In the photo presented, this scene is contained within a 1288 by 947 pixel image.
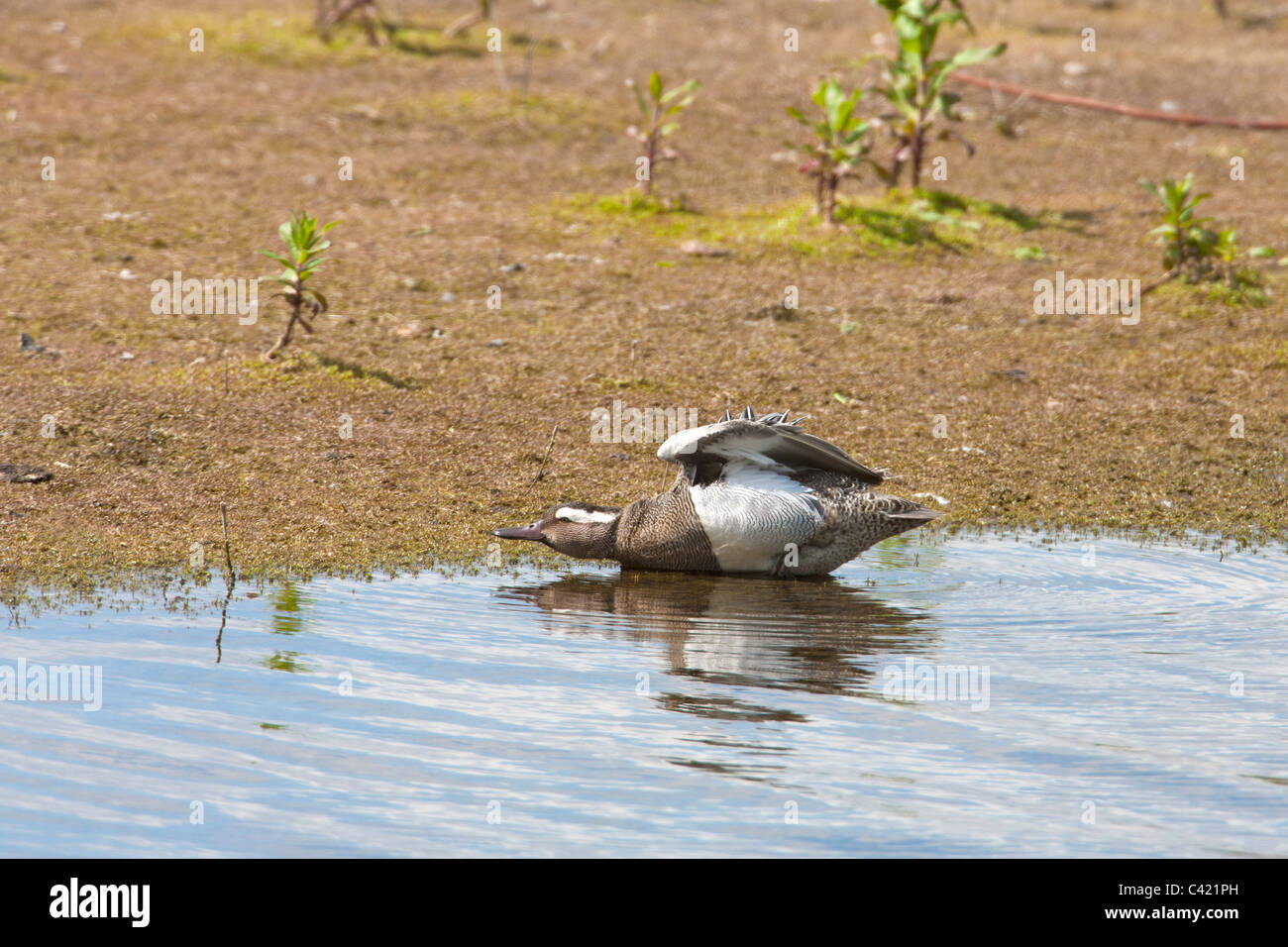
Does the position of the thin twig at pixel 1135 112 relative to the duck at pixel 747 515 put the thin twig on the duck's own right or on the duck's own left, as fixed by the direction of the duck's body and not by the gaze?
on the duck's own right

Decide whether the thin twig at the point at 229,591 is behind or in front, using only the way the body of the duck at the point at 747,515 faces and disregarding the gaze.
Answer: in front

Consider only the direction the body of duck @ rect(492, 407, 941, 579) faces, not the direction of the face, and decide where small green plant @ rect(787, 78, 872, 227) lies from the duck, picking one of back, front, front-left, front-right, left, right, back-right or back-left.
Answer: right

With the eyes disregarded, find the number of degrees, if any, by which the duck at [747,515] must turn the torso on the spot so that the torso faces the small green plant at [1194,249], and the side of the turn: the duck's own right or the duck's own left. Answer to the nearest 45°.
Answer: approximately 135° to the duck's own right

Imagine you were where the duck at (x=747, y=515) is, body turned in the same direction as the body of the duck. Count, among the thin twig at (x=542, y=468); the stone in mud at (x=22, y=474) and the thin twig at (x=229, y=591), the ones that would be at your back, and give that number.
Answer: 0

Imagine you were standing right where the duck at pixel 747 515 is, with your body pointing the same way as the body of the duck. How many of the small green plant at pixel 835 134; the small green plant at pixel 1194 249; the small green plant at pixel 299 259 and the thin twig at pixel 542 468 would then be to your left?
0

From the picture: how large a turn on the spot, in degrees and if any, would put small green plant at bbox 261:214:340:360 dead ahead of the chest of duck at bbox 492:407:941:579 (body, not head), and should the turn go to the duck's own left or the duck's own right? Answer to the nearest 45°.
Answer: approximately 45° to the duck's own right

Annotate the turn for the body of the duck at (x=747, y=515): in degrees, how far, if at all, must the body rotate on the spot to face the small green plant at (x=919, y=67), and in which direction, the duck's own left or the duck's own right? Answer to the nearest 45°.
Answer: approximately 90° to the duck's own right

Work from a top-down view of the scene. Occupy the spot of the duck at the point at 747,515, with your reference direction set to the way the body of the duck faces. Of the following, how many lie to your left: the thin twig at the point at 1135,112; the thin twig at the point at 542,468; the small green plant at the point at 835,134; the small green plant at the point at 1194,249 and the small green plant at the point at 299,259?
0

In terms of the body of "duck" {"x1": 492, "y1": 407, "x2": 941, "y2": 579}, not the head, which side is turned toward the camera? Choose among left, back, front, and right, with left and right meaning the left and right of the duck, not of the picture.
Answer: left

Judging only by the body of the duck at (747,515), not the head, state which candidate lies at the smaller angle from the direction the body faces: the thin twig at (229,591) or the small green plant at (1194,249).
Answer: the thin twig

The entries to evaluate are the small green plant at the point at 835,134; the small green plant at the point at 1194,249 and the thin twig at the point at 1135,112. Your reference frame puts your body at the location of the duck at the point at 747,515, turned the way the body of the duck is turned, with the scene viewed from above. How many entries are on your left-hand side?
0

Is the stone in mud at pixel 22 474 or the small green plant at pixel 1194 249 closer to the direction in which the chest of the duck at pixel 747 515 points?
the stone in mud

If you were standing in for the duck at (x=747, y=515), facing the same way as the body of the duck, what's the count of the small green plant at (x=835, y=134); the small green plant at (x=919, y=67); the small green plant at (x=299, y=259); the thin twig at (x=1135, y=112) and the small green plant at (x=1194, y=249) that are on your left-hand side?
0

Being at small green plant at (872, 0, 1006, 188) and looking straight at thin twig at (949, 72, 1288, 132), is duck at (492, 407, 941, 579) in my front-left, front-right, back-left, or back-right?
back-right
